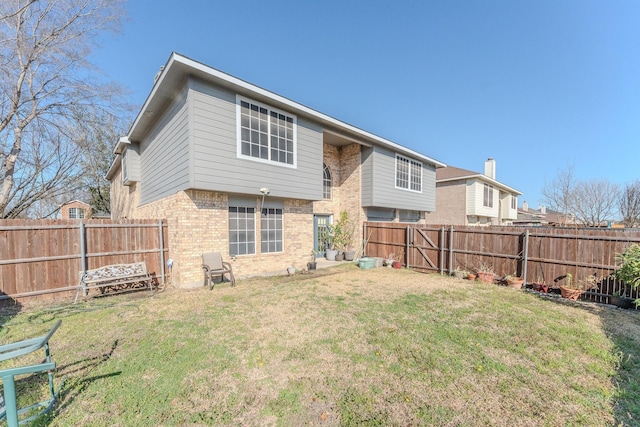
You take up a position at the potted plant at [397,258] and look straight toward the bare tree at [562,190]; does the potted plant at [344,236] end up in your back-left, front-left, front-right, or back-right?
back-left

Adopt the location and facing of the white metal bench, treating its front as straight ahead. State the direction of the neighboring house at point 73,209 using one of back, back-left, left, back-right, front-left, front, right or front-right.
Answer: back

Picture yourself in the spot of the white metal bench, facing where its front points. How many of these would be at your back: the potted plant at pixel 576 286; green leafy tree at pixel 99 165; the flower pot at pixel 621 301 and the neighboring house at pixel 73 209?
2
